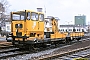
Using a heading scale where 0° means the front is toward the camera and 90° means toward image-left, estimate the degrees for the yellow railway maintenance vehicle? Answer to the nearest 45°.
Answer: approximately 45°
